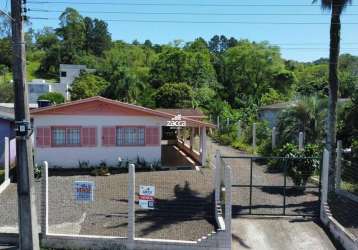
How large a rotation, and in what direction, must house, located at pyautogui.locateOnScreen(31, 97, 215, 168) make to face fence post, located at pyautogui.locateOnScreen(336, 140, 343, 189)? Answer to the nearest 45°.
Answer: approximately 45° to its left

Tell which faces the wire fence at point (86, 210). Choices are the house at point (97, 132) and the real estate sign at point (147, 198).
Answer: the house

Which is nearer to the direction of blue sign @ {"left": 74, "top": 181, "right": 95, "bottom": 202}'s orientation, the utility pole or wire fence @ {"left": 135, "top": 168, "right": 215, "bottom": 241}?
the utility pole

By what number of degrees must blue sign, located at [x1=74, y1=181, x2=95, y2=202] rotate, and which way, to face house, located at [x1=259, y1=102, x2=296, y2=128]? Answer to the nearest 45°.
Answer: approximately 135° to its left

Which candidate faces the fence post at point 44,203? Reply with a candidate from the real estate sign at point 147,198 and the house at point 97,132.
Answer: the house

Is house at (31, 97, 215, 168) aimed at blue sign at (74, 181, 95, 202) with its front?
yes

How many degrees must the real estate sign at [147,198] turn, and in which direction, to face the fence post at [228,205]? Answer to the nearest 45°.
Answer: approximately 45° to its left

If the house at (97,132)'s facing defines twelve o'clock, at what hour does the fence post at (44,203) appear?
The fence post is roughly at 12 o'clock from the house.

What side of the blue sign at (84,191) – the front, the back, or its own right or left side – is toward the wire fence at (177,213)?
left

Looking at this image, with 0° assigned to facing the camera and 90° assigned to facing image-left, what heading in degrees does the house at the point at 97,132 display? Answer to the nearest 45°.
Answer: approximately 0°
